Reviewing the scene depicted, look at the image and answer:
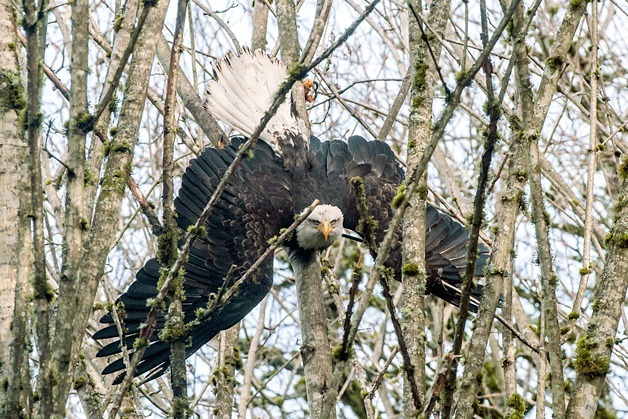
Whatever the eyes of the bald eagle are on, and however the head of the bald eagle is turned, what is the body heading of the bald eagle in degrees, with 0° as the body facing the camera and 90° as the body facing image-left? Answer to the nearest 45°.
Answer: approximately 0°
